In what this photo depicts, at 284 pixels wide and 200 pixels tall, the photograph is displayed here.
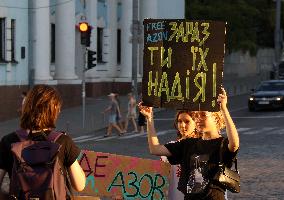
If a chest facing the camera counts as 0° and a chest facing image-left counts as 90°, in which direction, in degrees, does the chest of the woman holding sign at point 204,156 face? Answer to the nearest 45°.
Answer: approximately 45°

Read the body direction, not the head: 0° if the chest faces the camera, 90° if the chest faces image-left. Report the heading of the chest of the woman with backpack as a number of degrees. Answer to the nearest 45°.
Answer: approximately 180°

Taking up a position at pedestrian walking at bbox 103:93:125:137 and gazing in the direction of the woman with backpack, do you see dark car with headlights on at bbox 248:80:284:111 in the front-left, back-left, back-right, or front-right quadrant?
back-left

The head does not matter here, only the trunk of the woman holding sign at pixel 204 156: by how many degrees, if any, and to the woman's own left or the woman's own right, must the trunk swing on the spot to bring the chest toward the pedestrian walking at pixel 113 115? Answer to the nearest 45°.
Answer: approximately 135° to the woman's own right
